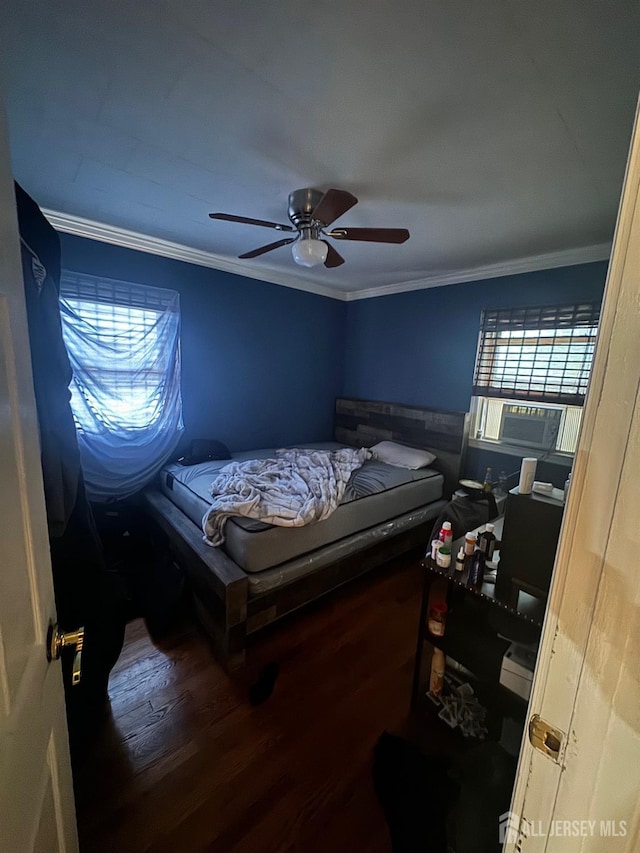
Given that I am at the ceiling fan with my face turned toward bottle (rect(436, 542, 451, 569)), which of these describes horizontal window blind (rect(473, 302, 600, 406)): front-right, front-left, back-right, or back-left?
front-left

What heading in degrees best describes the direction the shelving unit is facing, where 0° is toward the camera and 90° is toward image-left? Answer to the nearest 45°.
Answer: approximately 45°

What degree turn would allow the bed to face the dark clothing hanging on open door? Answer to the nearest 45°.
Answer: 0° — it already faces it

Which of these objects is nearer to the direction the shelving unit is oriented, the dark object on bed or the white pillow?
the dark object on bed

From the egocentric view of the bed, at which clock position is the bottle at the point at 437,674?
The bottle is roughly at 9 o'clock from the bed.

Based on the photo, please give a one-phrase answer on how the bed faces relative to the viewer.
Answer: facing the viewer and to the left of the viewer

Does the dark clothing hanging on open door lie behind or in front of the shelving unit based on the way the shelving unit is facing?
in front

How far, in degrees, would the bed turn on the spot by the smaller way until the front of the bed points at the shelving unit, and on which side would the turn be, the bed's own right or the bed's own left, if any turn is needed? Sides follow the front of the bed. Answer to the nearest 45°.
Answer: approximately 90° to the bed's own left

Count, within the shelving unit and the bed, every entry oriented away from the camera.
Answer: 0

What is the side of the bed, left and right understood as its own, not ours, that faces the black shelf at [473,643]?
left
